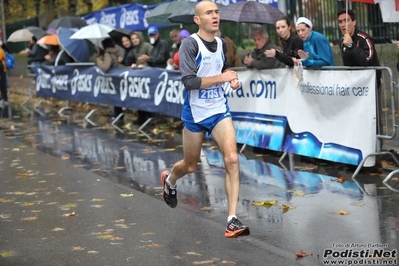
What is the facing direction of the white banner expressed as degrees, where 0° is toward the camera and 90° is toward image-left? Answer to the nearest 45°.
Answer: approximately 45°

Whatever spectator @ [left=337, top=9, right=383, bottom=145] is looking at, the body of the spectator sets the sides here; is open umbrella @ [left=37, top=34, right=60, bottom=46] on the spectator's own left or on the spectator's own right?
on the spectator's own right

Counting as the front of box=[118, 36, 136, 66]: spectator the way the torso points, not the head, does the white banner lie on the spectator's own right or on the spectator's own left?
on the spectator's own left

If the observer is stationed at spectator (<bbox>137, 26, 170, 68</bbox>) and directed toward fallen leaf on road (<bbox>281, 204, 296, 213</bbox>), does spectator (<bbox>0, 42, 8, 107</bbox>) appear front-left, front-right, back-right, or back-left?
back-right

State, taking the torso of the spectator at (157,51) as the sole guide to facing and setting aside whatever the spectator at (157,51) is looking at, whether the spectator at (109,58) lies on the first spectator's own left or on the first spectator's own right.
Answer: on the first spectator's own right

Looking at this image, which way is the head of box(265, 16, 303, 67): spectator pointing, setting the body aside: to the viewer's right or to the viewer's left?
to the viewer's left

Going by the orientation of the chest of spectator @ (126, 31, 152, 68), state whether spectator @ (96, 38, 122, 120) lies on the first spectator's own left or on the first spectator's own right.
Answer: on the first spectator's own right
